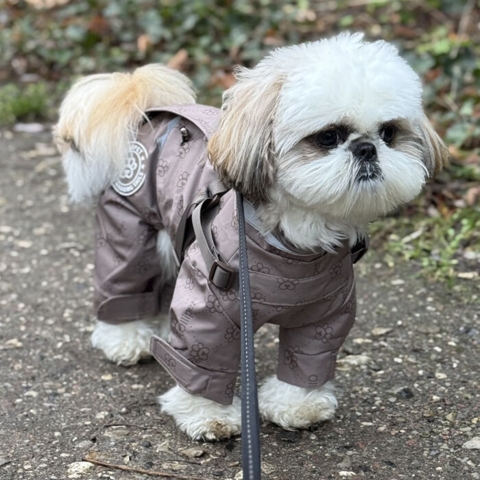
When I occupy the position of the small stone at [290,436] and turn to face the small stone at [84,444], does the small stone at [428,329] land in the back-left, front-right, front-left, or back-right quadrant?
back-right

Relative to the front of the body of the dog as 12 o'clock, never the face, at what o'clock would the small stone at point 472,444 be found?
The small stone is roughly at 11 o'clock from the dog.

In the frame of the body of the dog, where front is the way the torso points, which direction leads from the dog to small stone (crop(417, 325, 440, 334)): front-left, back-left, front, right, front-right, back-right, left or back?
left

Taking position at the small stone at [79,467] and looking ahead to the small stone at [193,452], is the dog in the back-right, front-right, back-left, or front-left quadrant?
front-left

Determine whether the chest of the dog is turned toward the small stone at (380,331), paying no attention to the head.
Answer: no

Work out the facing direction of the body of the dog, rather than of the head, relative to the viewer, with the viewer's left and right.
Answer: facing the viewer and to the right of the viewer
